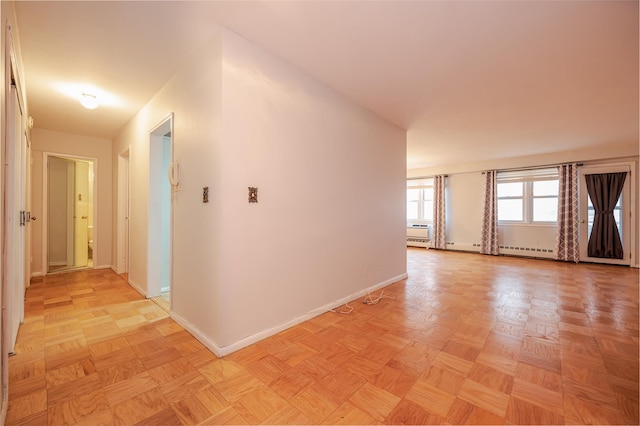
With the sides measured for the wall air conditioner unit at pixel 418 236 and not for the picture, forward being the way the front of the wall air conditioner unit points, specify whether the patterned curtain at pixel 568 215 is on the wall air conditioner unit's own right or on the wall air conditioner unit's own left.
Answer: on the wall air conditioner unit's own left

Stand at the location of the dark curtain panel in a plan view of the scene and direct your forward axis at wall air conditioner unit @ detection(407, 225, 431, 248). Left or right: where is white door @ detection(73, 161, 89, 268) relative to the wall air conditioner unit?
left

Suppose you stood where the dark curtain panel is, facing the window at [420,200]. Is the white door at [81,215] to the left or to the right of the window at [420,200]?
left

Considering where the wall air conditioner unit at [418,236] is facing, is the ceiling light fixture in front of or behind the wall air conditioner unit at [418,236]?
in front

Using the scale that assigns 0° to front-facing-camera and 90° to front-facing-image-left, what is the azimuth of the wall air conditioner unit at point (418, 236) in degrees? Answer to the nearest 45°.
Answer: approximately 0°

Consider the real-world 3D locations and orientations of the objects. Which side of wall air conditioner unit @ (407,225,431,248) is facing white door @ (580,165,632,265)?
left

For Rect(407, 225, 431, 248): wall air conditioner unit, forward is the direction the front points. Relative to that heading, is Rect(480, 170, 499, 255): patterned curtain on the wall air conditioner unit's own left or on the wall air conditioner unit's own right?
on the wall air conditioner unit's own left

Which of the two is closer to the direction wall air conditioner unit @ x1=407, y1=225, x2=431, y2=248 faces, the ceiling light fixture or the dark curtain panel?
the ceiling light fixture
